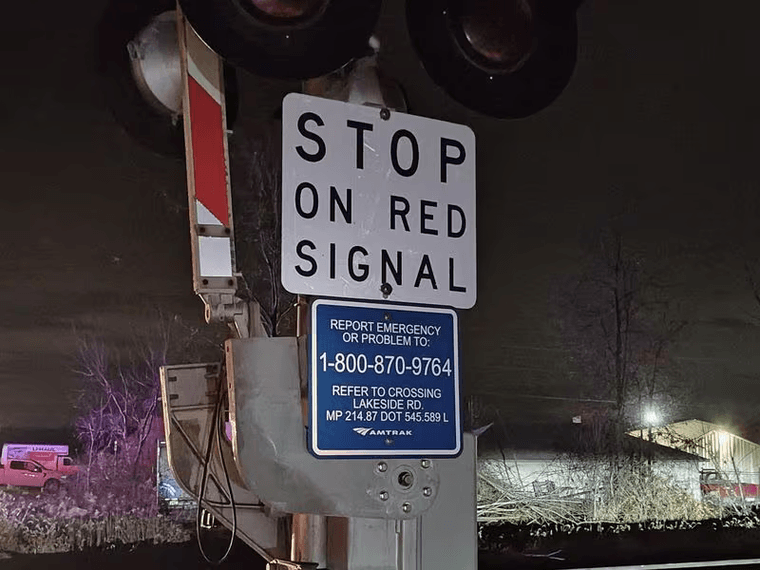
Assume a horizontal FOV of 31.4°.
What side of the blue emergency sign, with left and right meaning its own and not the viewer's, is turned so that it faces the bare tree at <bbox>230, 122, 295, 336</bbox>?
back

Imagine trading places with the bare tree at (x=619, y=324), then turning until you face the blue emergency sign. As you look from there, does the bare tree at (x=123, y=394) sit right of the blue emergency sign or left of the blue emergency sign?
right

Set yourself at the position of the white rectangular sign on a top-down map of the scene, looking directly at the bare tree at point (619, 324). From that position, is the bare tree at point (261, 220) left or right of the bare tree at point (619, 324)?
left

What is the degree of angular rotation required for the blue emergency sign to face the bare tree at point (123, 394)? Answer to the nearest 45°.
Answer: approximately 135° to its right

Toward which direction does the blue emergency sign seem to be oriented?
toward the camera
